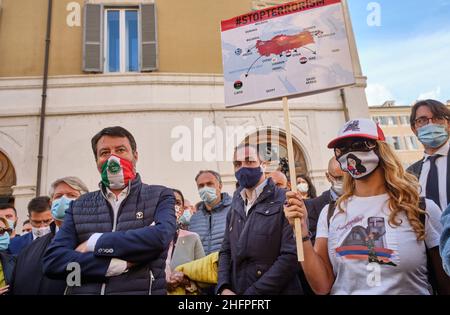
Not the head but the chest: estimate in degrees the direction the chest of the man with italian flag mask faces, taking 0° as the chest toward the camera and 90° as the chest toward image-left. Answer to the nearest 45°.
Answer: approximately 0°

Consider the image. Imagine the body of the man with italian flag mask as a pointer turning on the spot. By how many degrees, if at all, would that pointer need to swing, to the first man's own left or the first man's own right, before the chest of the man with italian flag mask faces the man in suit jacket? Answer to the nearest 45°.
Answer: approximately 90° to the first man's own left

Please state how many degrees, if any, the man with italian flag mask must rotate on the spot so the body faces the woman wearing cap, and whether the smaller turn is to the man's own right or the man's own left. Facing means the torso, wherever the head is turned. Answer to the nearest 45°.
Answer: approximately 45° to the man's own left

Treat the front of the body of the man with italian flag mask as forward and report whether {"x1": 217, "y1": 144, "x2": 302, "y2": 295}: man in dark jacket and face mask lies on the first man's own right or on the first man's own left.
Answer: on the first man's own left
